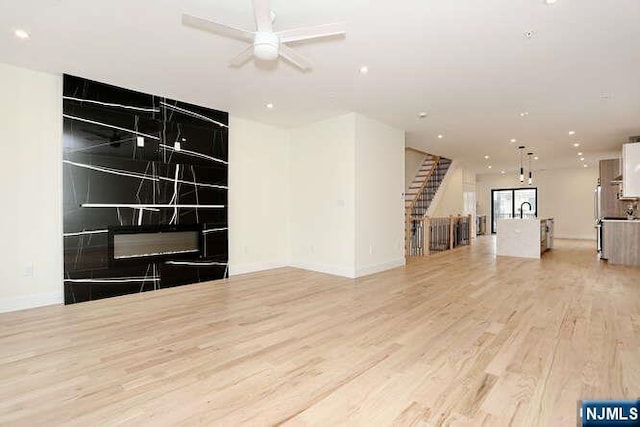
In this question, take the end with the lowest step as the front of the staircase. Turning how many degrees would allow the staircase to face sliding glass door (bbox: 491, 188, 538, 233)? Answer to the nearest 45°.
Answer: approximately 180°

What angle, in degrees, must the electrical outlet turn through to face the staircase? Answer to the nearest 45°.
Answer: approximately 90° to its left

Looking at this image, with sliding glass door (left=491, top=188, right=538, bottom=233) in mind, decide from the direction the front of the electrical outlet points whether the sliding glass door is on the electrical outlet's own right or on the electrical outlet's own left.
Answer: on the electrical outlet's own left

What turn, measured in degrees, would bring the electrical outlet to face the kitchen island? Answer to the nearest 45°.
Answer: approximately 90° to its left

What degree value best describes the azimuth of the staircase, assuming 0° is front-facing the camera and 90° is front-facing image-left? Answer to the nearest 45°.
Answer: approximately 45°

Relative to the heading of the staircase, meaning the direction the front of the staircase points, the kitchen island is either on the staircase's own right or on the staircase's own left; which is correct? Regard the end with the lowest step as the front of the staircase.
on the staircase's own left

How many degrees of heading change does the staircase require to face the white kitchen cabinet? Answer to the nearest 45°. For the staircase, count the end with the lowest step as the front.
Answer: approximately 90° to its left

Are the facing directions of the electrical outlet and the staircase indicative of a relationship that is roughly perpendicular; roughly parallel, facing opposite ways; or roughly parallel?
roughly perpendicular
